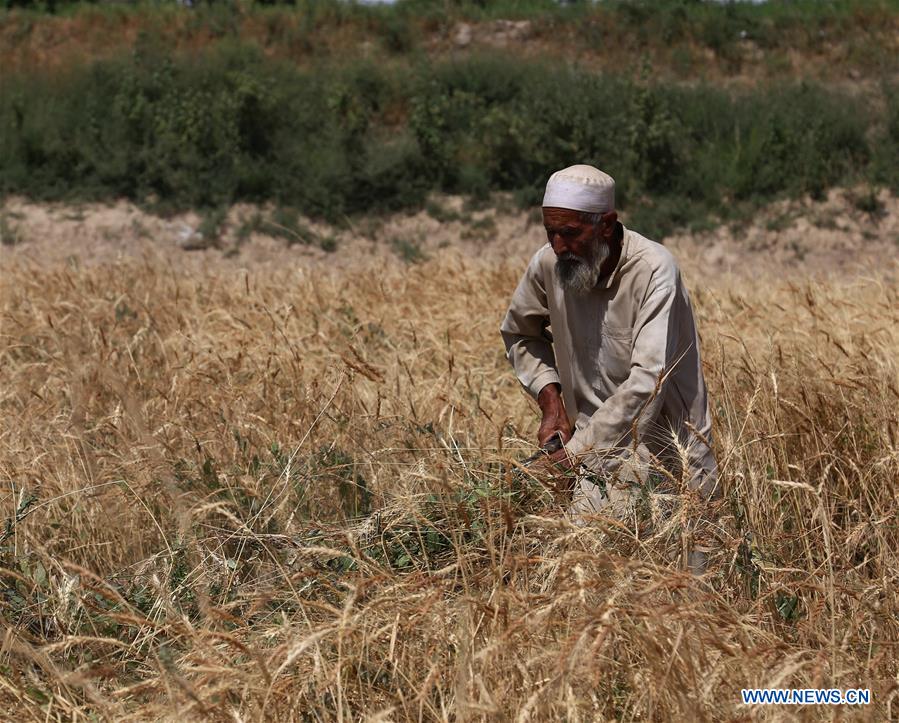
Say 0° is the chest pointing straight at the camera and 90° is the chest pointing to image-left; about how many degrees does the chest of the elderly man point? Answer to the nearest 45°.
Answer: approximately 45°
